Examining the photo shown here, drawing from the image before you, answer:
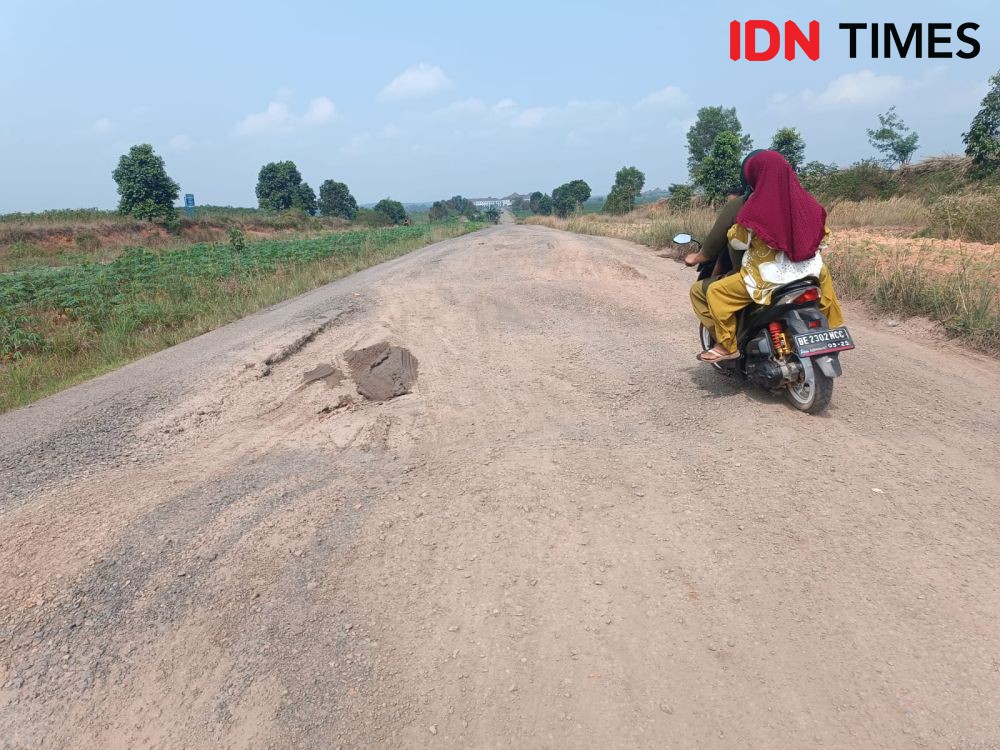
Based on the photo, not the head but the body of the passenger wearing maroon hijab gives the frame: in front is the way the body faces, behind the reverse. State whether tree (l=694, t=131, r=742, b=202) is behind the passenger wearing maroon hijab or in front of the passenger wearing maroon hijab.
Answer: in front

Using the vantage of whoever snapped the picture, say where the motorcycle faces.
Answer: facing away from the viewer and to the left of the viewer

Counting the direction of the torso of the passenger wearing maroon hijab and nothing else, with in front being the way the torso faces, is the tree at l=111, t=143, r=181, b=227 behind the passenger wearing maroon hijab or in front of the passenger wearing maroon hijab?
in front

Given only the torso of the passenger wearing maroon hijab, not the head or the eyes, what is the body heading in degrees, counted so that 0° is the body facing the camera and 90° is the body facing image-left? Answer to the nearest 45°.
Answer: approximately 135°

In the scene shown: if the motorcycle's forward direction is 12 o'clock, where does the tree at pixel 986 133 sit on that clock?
The tree is roughly at 2 o'clock from the motorcycle.

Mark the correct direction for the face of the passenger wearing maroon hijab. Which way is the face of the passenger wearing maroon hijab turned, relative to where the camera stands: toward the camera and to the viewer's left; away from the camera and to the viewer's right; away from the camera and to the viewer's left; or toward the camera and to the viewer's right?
away from the camera and to the viewer's left

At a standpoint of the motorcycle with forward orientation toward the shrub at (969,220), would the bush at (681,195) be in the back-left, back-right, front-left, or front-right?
front-left

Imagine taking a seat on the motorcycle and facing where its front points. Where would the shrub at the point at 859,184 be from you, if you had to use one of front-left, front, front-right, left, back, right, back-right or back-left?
front-right
